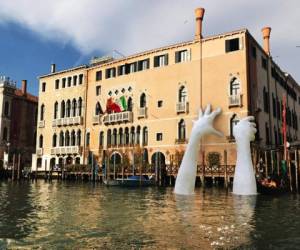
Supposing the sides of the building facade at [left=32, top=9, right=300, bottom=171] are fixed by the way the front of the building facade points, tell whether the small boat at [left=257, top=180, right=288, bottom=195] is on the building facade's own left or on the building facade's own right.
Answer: on the building facade's own left

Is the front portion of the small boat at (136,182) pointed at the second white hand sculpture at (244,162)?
no

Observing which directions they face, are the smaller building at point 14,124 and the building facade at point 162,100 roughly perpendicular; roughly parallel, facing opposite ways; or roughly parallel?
roughly parallel

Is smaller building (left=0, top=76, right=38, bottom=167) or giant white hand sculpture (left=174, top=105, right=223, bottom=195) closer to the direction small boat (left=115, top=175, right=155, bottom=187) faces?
the smaller building

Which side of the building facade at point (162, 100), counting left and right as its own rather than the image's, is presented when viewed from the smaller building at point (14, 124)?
right

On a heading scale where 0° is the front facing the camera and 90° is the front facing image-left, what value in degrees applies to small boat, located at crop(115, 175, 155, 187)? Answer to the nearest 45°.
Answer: approximately 90°

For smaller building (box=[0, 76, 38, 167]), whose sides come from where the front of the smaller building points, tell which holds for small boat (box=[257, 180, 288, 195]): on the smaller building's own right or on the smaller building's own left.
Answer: on the smaller building's own left

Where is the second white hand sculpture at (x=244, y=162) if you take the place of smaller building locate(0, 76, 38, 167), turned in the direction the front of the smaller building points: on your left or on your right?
on your left
